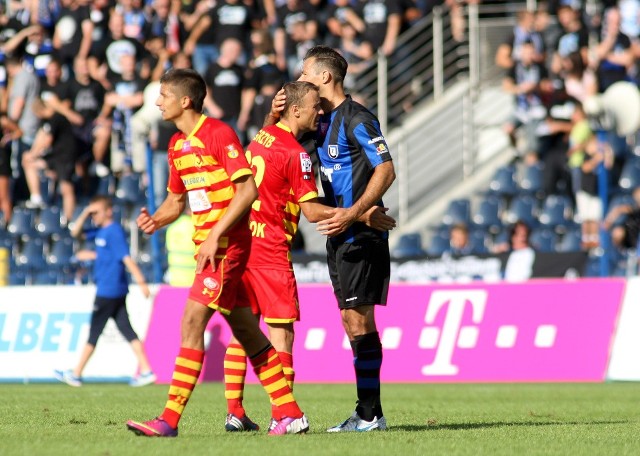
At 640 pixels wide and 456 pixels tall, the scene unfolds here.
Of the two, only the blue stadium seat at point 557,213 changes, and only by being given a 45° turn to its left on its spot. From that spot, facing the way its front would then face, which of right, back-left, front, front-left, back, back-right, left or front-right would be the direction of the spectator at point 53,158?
right

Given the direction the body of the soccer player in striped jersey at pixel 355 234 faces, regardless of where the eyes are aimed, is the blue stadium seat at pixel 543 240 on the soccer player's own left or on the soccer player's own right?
on the soccer player's own right

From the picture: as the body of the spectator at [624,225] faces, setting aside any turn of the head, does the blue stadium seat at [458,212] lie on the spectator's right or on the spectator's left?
on the spectator's right

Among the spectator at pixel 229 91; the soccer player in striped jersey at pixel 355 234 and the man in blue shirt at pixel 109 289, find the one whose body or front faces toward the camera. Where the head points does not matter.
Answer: the spectator

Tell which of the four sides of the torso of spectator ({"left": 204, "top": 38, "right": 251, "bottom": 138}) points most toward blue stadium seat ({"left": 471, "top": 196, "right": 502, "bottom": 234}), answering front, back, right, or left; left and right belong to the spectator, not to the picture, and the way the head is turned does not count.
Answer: left

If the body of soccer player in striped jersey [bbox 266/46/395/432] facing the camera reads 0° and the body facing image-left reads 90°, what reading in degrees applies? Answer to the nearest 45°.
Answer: approximately 90°

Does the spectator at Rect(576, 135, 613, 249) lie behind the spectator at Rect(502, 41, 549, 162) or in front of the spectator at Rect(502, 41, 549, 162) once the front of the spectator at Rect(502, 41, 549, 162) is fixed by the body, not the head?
in front

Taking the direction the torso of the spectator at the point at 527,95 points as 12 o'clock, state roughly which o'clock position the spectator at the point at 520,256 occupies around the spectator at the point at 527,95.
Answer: the spectator at the point at 520,256 is roughly at 12 o'clock from the spectator at the point at 527,95.

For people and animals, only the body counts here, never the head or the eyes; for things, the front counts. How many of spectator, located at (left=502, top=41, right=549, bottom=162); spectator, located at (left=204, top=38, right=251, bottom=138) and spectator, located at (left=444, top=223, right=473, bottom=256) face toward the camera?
3

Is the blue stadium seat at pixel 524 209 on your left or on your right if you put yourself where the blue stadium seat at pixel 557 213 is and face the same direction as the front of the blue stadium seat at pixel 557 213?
on your right

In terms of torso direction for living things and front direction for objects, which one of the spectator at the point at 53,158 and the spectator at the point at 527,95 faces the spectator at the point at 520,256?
the spectator at the point at 527,95

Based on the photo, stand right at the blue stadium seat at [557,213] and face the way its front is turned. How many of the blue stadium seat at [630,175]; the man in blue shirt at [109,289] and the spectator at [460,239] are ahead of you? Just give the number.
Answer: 2
